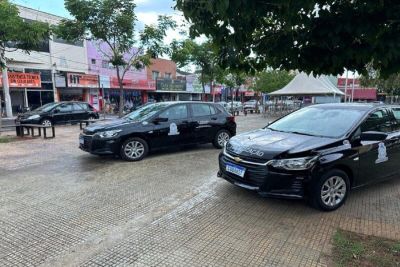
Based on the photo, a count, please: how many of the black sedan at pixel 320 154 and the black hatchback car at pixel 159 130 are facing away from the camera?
0

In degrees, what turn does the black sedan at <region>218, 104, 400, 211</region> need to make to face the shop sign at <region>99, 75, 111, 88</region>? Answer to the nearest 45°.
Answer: approximately 90° to its right

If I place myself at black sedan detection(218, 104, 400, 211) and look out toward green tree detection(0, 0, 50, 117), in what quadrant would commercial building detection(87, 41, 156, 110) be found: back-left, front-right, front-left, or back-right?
front-right

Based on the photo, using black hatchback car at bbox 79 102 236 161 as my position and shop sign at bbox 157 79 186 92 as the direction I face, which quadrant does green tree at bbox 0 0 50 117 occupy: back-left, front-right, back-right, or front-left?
front-left

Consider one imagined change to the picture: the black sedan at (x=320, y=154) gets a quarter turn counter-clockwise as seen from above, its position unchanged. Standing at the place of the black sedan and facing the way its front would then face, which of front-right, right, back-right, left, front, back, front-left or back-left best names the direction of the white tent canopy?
back-left

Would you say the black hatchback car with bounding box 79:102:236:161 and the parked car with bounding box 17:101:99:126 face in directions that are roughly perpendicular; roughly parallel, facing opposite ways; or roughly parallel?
roughly parallel

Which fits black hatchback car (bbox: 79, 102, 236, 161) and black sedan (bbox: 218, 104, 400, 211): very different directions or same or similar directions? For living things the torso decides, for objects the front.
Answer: same or similar directions

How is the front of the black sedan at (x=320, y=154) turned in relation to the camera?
facing the viewer and to the left of the viewer

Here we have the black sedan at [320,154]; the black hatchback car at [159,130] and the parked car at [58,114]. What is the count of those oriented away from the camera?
0

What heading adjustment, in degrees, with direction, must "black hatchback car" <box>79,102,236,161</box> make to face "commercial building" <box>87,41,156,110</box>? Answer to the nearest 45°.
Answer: approximately 135° to its right

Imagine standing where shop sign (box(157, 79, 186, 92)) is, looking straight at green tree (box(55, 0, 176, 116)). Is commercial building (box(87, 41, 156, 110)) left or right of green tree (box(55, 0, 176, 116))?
right

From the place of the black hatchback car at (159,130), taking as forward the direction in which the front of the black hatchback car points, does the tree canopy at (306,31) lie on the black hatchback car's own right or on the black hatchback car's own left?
on the black hatchback car's own left

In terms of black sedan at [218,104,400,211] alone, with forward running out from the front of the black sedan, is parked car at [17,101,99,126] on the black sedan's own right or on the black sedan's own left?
on the black sedan's own right

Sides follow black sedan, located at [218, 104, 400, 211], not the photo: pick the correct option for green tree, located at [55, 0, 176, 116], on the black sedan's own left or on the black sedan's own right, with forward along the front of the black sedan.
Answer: on the black sedan's own right
